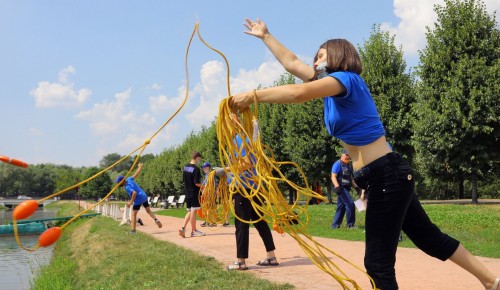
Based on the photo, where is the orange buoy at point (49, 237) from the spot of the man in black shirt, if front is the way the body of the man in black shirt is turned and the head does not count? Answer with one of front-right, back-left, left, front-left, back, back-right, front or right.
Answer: back-right

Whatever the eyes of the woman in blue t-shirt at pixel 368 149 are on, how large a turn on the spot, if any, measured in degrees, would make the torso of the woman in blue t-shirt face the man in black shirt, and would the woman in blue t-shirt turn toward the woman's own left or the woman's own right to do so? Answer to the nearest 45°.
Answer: approximately 45° to the woman's own right

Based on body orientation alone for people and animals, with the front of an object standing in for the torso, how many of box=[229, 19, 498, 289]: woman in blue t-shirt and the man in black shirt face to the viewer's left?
1

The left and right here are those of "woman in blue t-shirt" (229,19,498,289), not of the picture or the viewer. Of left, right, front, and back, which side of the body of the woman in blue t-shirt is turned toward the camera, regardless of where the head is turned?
left

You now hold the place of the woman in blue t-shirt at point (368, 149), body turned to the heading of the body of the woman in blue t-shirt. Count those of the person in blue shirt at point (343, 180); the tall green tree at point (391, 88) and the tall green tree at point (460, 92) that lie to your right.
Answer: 3
